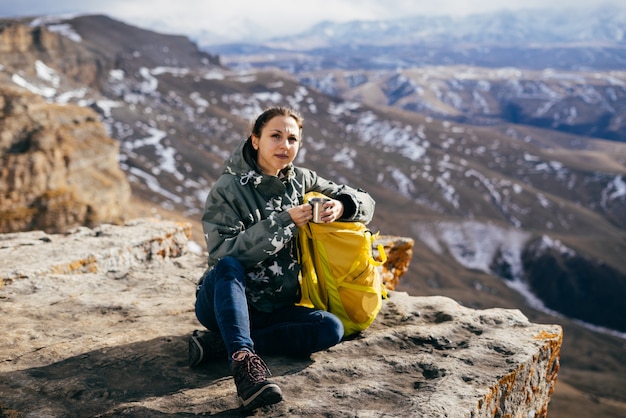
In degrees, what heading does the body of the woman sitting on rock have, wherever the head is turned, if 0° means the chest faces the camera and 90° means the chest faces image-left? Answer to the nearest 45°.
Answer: approximately 315°
